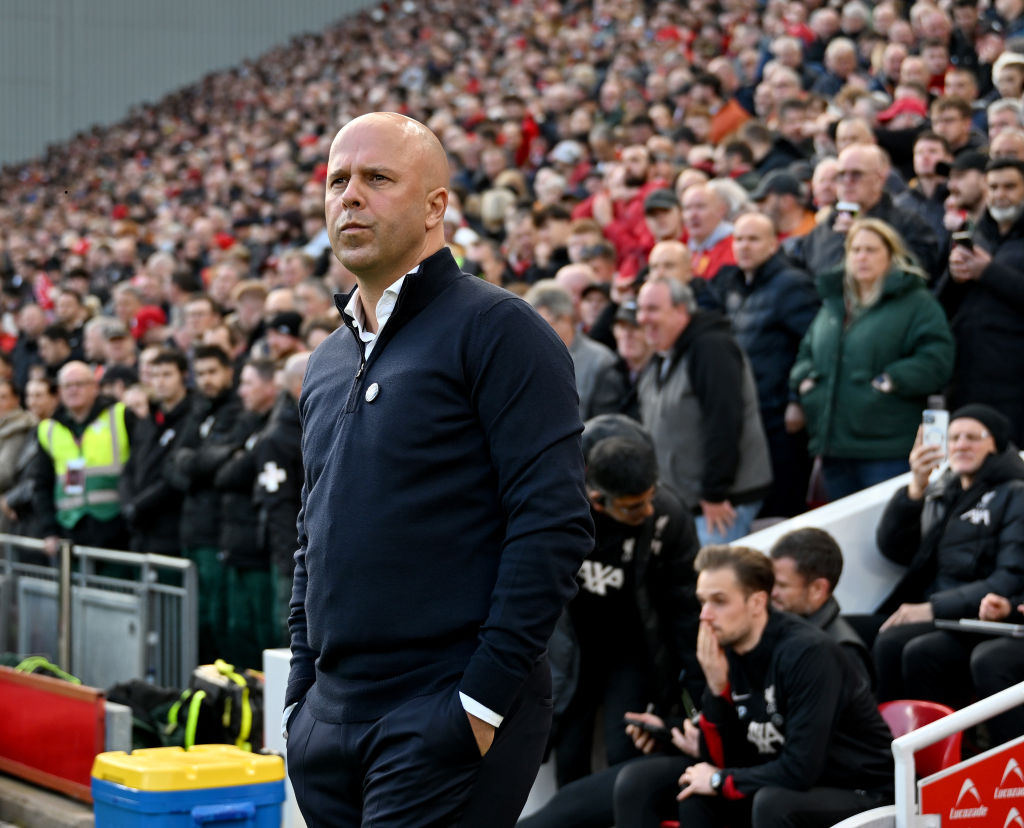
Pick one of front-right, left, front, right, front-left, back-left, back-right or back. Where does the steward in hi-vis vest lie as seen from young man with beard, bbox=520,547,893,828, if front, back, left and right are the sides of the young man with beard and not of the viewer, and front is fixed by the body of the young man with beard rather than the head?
right

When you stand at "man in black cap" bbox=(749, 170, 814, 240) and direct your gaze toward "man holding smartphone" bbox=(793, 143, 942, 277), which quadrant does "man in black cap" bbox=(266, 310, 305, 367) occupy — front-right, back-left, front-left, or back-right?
back-right

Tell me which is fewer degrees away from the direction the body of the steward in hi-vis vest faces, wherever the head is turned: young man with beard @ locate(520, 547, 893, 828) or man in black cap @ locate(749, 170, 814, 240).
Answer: the young man with beard

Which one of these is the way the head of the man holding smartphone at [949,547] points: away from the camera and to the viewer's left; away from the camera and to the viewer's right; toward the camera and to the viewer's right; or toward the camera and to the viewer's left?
toward the camera and to the viewer's left

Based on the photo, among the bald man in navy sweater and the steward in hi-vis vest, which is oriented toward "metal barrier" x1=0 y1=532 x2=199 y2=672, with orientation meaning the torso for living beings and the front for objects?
the steward in hi-vis vest

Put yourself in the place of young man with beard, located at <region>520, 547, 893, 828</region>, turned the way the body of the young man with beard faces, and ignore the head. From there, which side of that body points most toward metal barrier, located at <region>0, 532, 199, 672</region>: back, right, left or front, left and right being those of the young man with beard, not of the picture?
right

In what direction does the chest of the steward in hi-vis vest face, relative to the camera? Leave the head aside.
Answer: toward the camera

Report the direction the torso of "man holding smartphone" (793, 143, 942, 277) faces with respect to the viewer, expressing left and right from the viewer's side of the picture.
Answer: facing the viewer and to the left of the viewer

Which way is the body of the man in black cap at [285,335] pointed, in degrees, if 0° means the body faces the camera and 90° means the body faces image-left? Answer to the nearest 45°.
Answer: approximately 45°

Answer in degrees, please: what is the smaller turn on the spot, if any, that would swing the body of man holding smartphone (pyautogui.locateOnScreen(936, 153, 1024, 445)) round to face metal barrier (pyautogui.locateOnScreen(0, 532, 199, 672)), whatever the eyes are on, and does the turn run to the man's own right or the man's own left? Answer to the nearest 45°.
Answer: approximately 45° to the man's own right

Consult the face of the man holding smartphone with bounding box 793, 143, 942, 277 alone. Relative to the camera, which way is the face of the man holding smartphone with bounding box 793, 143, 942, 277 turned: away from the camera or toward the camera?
toward the camera

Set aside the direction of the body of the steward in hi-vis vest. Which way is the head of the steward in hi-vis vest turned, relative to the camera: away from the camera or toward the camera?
toward the camera

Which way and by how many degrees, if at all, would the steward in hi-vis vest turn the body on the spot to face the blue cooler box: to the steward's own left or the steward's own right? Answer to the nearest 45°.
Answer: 0° — they already face it

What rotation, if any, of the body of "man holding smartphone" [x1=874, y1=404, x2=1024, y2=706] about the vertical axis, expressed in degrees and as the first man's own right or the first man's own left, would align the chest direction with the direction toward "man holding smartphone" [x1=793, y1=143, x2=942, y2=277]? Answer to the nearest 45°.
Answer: approximately 135° to the first man's own right

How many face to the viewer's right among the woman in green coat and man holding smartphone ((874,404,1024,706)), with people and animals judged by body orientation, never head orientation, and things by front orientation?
0

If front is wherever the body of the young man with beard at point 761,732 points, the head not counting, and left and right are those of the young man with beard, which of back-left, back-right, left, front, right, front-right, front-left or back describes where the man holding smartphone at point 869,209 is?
back-right
